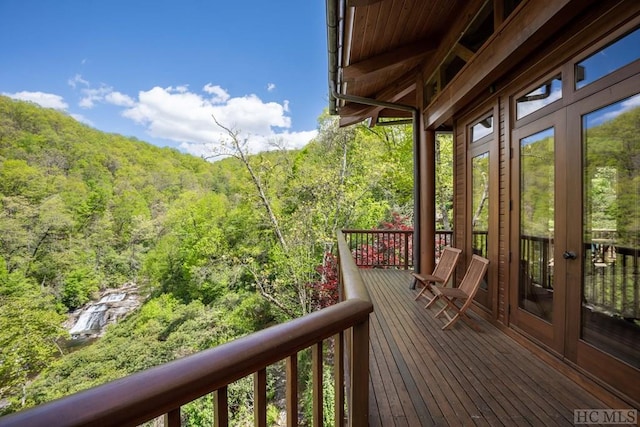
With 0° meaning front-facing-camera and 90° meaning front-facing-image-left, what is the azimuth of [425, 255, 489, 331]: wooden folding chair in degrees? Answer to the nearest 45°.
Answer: approximately 45°

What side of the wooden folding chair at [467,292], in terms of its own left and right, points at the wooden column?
right

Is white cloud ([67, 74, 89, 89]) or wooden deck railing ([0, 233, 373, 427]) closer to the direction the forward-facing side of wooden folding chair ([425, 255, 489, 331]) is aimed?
the wooden deck railing

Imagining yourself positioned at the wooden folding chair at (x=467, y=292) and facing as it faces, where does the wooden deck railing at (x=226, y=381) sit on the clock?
The wooden deck railing is roughly at 11 o'clock from the wooden folding chair.
